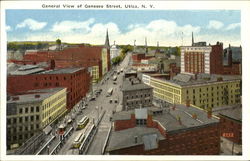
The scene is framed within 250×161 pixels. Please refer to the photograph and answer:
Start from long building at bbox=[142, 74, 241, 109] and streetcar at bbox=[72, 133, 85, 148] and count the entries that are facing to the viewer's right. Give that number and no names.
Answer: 0

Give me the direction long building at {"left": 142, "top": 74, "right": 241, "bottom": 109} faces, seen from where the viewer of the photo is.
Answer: facing the viewer and to the left of the viewer

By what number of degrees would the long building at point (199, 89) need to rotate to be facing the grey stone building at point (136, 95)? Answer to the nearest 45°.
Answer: approximately 45° to its right
